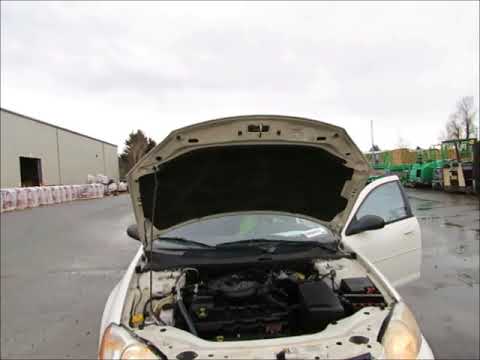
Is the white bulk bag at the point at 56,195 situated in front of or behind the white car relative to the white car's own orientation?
behind

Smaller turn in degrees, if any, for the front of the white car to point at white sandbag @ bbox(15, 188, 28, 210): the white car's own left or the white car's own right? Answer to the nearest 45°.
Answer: approximately 135° to the white car's own right

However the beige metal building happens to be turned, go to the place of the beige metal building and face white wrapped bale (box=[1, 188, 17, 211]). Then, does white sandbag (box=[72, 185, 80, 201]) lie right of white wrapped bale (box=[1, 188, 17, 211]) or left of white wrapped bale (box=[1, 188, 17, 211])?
left

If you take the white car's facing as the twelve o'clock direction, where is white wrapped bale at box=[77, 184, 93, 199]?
The white wrapped bale is roughly at 5 o'clock from the white car.

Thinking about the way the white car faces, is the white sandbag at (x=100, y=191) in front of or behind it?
behind

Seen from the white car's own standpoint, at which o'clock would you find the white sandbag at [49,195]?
The white sandbag is roughly at 5 o'clock from the white car.

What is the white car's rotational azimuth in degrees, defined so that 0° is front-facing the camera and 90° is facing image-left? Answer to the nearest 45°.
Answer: approximately 0°

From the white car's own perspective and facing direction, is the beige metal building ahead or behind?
behind
